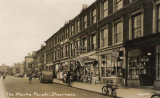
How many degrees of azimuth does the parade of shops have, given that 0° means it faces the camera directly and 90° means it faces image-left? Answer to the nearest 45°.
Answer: approximately 45°
